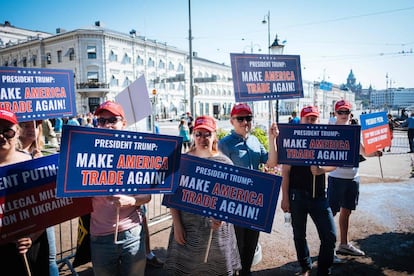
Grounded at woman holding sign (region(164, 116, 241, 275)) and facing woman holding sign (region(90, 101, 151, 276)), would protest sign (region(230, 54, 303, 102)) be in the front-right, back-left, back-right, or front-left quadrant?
back-right

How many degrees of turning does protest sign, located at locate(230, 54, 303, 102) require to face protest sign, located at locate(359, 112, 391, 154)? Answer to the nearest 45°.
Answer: approximately 90° to its left

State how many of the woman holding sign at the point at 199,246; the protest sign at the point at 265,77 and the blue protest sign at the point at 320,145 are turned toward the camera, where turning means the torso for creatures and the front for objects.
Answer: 3

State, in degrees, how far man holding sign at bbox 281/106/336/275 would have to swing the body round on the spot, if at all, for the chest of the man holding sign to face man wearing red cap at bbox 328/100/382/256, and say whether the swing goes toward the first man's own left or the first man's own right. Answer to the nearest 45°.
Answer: approximately 135° to the first man's own left

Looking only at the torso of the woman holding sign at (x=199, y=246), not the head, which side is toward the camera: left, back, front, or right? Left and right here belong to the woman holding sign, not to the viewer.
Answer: front

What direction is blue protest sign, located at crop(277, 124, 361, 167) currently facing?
toward the camera

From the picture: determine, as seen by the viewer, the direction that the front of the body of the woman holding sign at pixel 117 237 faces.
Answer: toward the camera
